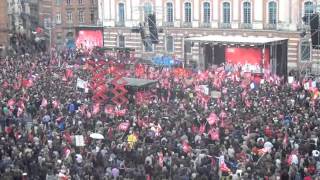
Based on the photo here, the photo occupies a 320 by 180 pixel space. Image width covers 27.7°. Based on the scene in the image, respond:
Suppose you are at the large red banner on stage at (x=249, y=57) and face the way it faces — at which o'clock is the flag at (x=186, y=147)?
The flag is roughly at 12 o'clock from the large red banner on stage.

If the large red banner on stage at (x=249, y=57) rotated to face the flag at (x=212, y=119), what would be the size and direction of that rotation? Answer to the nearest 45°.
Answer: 0° — it already faces it

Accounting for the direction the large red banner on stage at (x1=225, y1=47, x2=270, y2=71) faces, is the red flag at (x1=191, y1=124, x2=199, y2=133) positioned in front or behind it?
in front

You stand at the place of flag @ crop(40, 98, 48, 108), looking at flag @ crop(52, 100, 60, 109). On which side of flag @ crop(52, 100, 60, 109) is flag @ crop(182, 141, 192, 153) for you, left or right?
right

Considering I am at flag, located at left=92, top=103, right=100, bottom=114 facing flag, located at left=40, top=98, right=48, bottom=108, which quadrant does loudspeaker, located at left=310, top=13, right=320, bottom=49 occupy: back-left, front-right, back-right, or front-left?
back-right

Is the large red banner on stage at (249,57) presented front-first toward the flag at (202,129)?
yes

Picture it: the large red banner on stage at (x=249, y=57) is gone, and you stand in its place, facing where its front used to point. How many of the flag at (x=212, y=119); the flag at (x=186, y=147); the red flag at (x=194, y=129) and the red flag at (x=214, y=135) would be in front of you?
4

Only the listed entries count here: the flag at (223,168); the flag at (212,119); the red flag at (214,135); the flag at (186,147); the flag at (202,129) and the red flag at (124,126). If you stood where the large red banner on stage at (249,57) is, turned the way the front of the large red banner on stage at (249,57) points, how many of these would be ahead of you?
6

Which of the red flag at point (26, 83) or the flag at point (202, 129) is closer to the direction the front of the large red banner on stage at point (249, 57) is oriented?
the flag

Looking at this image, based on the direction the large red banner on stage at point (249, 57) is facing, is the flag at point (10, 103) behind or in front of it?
in front

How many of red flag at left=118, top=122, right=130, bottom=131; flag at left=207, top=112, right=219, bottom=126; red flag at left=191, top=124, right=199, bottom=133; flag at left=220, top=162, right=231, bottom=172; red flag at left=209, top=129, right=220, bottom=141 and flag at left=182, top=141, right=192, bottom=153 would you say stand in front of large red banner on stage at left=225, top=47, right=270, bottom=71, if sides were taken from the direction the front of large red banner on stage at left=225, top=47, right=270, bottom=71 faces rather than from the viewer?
6

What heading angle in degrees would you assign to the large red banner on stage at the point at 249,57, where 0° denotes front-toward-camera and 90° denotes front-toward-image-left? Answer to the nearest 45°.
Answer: approximately 0°

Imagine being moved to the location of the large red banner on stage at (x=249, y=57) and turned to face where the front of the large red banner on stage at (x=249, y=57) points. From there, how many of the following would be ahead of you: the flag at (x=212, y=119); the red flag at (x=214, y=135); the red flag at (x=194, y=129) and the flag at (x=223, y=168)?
4

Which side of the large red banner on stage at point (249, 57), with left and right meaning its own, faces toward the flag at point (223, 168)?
front

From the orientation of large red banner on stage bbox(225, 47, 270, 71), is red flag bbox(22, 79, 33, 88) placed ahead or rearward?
ahead

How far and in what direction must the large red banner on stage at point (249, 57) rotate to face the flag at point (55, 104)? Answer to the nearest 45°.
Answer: approximately 45° to its right
